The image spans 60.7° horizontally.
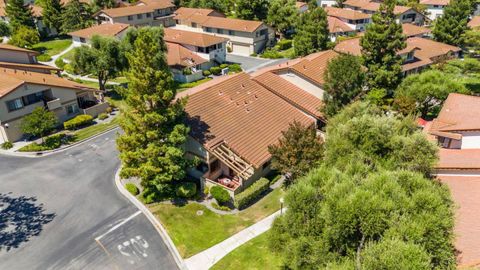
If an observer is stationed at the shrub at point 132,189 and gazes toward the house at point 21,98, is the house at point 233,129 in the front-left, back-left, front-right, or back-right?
back-right

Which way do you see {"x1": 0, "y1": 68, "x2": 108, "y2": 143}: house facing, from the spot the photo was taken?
facing the viewer and to the right of the viewer

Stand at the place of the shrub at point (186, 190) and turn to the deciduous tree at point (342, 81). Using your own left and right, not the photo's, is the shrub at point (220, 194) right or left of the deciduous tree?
right

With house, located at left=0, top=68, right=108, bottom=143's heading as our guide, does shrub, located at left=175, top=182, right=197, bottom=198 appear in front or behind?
in front

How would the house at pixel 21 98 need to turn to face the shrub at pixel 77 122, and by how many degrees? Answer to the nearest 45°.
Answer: approximately 45° to its left

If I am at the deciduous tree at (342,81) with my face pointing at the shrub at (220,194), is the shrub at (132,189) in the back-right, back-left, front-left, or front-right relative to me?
front-right

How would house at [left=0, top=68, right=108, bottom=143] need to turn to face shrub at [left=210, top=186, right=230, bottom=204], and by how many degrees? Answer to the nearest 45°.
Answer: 0° — it already faces it

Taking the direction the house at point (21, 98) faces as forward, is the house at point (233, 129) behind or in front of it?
in front
